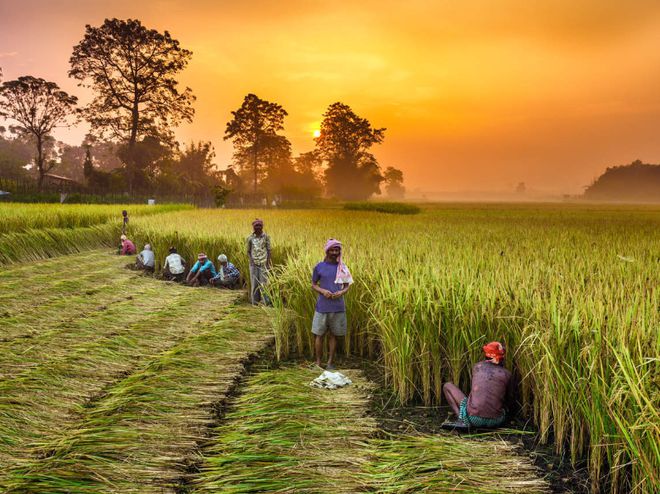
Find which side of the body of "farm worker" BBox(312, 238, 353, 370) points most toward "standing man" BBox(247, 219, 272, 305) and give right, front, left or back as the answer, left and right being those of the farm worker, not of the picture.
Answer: back

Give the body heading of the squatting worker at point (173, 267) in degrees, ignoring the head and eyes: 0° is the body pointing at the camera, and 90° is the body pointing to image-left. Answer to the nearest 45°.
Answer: approximately 180°

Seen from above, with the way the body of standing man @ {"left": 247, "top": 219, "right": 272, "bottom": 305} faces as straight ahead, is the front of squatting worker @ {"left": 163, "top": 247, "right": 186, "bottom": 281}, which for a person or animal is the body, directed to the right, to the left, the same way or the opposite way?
the opposite way

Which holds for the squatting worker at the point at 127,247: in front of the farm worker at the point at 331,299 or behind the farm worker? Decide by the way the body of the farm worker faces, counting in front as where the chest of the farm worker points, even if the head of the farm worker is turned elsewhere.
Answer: behind

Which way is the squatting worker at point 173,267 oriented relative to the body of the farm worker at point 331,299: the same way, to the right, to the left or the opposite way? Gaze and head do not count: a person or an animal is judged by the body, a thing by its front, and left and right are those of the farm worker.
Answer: the opposite way

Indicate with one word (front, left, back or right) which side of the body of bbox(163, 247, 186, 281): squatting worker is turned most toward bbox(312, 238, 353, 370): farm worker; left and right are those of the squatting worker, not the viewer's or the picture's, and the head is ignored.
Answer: back
